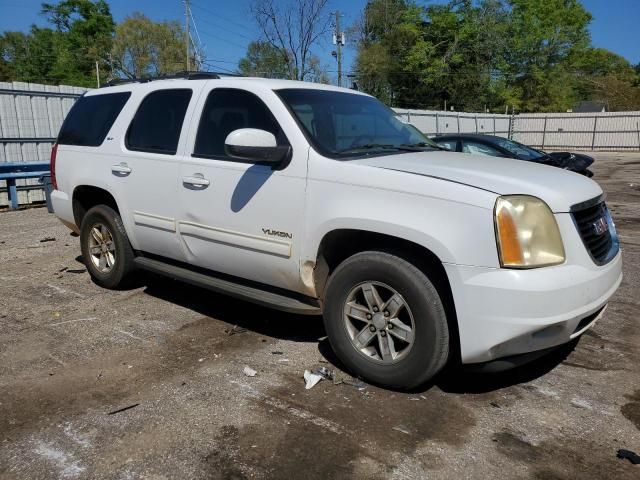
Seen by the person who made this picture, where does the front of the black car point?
facing the viewer and to the right of the viewer

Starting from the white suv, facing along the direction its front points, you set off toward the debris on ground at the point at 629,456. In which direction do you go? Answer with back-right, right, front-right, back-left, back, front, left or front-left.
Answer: front

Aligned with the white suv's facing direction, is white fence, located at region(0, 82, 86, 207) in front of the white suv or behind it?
behind

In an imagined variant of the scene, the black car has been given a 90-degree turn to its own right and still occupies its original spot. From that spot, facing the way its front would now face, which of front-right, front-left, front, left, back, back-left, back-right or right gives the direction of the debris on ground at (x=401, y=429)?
front-left

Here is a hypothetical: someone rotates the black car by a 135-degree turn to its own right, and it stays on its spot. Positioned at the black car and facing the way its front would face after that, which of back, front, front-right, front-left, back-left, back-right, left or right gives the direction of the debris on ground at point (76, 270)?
front-left

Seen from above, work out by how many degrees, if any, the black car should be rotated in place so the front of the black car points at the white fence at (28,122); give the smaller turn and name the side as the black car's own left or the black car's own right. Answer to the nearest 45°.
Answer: approximately 135° to the black car's own right
